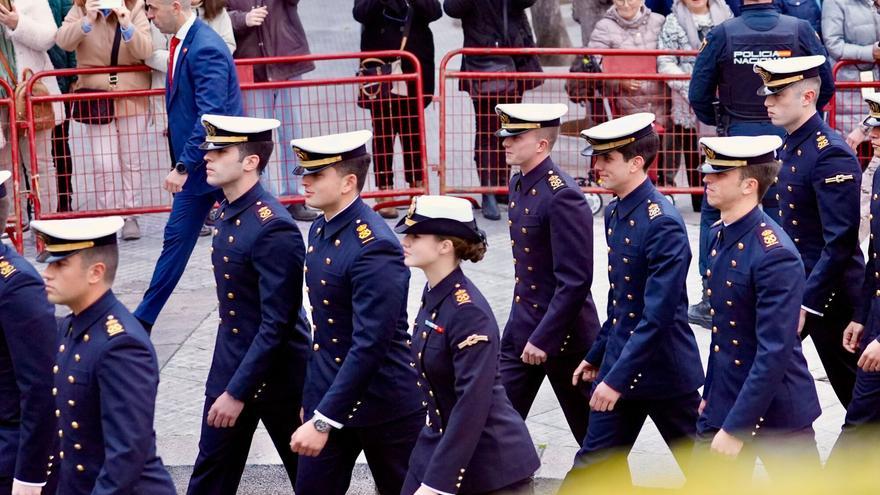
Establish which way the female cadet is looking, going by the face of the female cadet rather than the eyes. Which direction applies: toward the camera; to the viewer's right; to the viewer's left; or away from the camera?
to the viewer's left

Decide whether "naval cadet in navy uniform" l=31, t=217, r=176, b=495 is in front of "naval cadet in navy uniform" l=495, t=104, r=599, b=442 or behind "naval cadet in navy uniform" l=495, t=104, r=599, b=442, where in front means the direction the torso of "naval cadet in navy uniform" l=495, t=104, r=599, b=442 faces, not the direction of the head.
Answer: in front

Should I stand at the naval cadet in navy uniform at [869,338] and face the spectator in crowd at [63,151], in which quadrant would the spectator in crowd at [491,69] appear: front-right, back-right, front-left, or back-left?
front-right

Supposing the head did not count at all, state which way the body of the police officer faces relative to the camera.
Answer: away from the camera

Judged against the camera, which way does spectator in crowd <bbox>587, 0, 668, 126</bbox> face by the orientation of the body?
toward the camera

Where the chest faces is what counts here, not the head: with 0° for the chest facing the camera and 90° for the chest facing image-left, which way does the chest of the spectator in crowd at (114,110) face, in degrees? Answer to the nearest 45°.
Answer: approximately 0°

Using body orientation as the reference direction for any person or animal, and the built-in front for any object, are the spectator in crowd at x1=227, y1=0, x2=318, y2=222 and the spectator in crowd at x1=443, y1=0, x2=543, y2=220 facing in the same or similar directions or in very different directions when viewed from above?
same or similar directions

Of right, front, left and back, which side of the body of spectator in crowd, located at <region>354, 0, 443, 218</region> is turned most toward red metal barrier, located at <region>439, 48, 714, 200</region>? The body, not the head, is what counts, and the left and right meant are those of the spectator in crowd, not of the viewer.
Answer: left

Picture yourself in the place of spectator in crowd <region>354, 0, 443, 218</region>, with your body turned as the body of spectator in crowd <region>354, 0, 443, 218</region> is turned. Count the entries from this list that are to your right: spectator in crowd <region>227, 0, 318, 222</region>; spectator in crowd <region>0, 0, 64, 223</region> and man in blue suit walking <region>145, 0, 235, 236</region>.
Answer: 3

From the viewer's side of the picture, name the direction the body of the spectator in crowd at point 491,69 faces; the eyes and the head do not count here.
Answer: toward the camera

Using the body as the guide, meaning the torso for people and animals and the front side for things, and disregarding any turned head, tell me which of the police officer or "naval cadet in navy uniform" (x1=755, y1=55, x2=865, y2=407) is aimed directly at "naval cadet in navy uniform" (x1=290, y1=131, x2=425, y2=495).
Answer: "naval cadet in navy uniform" (x1=755, y1=55, x2=865, y2=407)

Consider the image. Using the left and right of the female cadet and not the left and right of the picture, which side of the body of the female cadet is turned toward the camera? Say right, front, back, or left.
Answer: left

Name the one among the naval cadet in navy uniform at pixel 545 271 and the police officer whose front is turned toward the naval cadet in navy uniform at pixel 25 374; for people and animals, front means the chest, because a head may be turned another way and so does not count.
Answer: the naval cadet in navy uniform at pixel 545 271

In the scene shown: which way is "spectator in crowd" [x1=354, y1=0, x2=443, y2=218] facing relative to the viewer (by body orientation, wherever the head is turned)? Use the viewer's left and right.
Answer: facing the viewer

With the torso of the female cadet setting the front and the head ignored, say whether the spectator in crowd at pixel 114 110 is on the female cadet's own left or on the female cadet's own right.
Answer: on the female cadet's own right

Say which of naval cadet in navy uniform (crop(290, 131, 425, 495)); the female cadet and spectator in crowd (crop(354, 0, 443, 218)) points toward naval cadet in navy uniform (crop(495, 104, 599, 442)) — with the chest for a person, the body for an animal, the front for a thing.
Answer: the spectator in crowd
